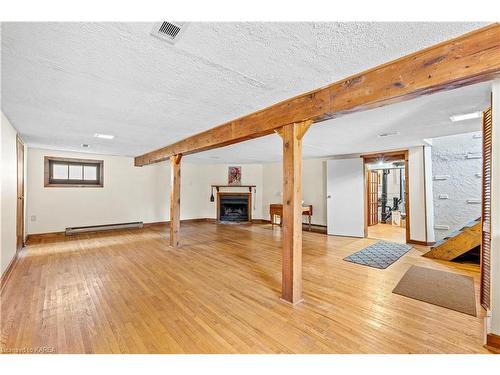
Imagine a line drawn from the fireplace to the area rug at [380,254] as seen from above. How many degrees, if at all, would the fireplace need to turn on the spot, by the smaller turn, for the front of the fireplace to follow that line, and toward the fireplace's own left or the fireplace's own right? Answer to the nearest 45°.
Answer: approximately 45° to the fireplace's own left

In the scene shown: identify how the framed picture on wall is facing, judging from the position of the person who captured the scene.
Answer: facing the viewer

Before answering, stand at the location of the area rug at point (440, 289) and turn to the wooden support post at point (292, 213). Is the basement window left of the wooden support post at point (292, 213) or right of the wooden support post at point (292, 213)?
right

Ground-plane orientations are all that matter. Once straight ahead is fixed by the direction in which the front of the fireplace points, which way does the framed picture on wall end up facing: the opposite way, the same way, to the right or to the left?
the same way

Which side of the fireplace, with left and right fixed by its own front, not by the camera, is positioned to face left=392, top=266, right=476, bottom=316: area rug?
front

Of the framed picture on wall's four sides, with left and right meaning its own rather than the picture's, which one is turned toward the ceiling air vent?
front

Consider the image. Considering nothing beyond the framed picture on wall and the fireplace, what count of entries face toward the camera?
2

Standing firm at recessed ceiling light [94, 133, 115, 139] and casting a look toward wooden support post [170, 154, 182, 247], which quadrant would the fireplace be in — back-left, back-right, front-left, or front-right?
front-left

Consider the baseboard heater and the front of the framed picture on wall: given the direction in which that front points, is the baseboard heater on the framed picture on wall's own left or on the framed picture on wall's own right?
on the framed picture on wall's own right

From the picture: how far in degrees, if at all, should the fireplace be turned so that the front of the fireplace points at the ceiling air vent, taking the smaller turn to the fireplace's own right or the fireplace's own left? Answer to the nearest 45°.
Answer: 0° — it already faces it

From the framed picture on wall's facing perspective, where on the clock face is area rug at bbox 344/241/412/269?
The area rug is roughly at 11 o'clock from the framed picture on wall.

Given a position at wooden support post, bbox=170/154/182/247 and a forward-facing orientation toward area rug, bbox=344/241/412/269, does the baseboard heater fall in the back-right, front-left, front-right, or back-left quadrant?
back-left

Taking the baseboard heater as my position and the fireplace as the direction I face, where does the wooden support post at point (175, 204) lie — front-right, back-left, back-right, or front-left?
front-right
